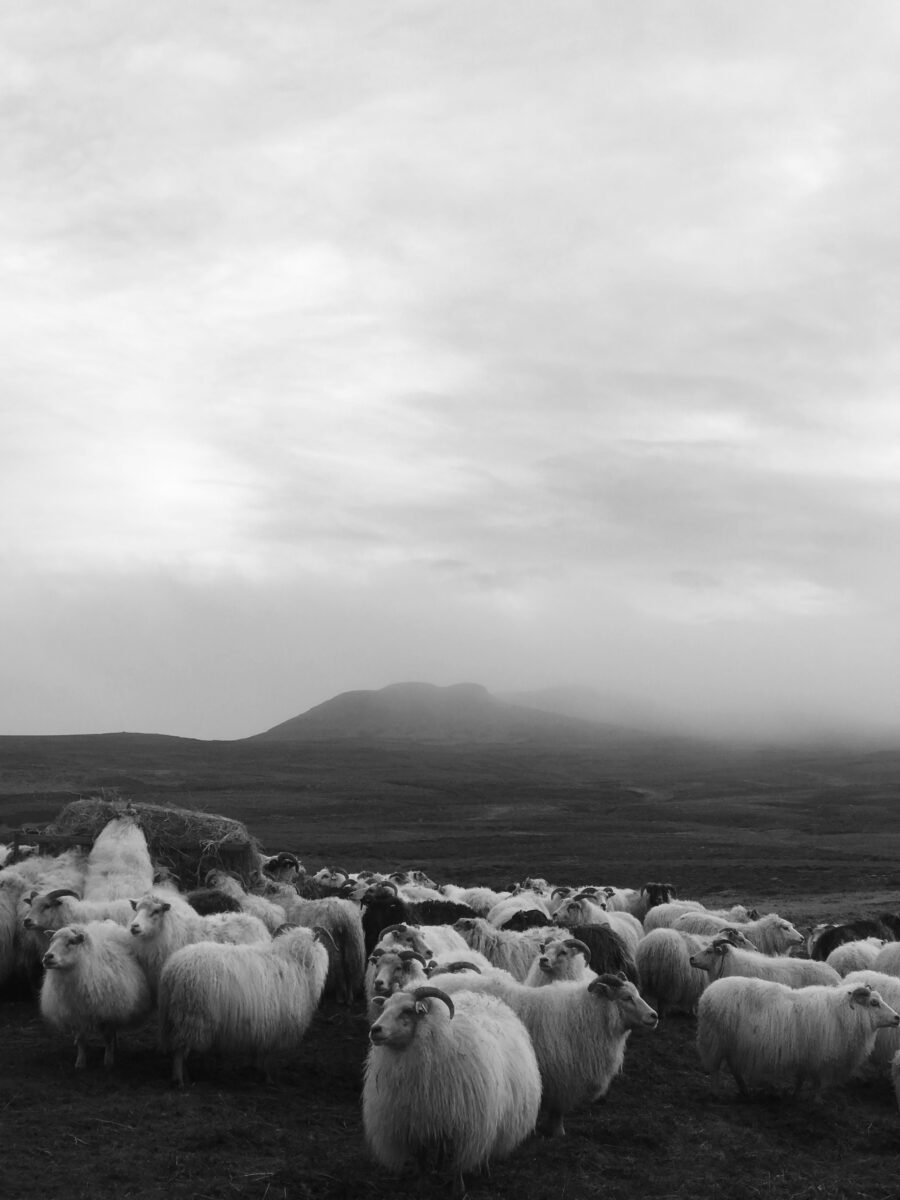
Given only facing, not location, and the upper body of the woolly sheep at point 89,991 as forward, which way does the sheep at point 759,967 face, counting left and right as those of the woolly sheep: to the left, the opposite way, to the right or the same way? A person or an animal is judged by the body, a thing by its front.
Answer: to the right

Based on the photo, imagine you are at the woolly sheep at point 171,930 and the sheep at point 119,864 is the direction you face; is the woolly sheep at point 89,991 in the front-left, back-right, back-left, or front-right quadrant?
back-left

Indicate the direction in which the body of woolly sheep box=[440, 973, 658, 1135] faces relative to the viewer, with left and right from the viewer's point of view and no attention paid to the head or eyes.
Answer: facing to the right of the viewer

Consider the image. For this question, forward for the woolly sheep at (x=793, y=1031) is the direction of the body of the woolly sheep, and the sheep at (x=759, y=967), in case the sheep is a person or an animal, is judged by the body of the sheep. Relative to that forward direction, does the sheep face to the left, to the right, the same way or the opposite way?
the opposite way

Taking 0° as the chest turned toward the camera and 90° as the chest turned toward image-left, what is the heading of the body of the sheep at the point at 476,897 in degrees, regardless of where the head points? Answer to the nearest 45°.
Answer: approximately 90°

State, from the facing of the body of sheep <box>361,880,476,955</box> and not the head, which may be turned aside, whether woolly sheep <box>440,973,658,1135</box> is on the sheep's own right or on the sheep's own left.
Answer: on the sheep's own left

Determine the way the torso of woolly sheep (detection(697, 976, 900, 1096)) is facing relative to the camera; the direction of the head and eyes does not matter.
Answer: to the viewer's right

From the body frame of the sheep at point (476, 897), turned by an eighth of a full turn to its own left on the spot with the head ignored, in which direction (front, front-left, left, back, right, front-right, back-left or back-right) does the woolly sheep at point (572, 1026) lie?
front-left

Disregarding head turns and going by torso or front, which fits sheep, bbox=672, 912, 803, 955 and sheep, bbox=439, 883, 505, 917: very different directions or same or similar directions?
very different directions

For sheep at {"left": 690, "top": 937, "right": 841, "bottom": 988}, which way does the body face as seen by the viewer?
to the viewer's left

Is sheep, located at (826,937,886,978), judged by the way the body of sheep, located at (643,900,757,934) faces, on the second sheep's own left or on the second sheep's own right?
on the second sheep's own right

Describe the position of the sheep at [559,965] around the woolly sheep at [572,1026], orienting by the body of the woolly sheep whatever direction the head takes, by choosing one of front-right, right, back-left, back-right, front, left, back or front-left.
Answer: left

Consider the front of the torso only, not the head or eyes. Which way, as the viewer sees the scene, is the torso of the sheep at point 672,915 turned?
to the viewer's right

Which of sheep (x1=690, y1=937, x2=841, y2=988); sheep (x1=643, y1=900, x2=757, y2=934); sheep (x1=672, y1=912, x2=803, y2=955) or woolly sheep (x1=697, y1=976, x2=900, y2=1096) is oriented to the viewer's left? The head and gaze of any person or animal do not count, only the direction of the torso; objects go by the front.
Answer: sheep (x1=690, y1=937, x2=841, y2=988)

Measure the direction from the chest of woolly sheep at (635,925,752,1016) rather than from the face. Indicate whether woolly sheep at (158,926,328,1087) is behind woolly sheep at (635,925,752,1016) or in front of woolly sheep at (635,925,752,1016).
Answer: behind
